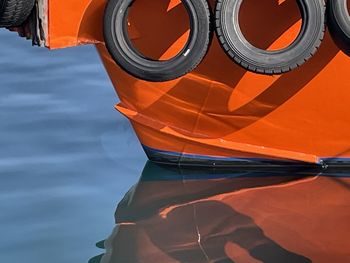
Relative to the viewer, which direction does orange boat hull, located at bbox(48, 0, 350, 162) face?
to the viewer's left
